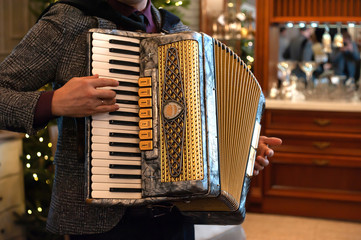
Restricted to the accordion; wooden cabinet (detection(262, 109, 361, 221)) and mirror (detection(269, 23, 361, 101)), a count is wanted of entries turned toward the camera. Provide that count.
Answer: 3

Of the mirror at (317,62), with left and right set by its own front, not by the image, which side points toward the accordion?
front

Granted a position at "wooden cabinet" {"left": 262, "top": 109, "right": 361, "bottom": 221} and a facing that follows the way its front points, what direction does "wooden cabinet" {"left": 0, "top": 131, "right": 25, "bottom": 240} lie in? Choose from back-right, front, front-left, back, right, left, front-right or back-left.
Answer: front-right

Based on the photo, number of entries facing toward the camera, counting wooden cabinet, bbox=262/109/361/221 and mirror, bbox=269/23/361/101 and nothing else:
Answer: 2

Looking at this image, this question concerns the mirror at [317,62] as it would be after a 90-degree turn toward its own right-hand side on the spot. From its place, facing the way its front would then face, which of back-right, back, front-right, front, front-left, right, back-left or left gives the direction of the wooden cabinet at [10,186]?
front-left

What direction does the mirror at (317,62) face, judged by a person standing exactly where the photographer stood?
facing the viewer

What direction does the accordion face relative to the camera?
toward the camera

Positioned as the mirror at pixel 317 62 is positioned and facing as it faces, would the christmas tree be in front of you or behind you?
in front
